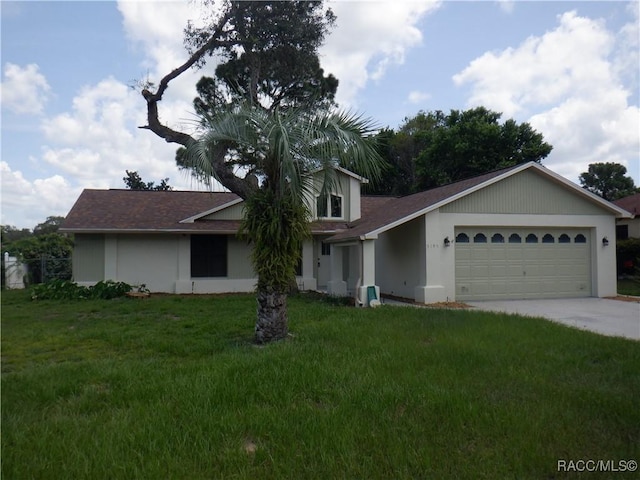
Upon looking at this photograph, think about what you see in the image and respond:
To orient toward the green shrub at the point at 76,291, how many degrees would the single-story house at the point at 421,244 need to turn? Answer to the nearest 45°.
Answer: approximately 90° to its right

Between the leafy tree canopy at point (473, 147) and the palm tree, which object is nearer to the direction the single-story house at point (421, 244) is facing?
the palm tree

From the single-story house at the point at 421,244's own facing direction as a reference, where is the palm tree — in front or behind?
in front

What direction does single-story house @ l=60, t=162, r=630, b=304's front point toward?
toward the camera

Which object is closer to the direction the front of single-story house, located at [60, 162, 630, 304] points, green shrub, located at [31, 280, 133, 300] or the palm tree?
the palm tree

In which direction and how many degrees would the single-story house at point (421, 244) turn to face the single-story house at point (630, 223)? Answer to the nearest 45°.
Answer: approximately 135° to its left

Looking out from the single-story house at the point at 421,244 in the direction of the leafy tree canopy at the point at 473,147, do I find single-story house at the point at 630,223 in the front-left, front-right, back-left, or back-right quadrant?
front-right

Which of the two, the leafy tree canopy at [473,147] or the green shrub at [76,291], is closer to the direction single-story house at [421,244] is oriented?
the green shrub

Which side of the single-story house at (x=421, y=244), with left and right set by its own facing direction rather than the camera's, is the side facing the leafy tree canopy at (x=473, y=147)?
back
